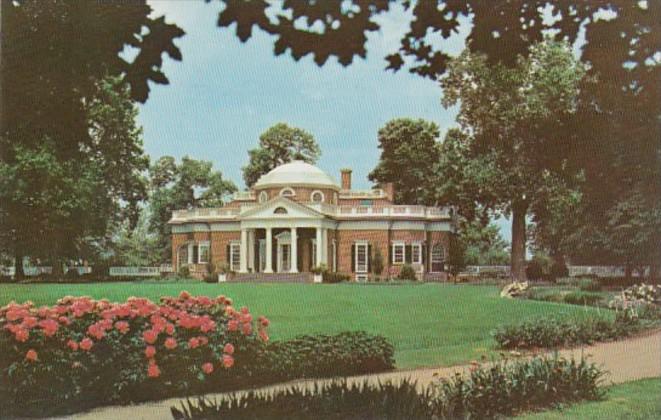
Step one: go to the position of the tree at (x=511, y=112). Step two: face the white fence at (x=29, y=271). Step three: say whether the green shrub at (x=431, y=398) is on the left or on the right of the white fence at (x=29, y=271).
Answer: left

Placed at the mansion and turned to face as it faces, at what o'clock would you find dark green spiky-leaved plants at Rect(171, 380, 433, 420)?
The dark green spiky-leaved plants is roughly at 12 o'clock from the mansion.

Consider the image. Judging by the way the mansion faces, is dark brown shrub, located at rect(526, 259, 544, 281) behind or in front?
in front

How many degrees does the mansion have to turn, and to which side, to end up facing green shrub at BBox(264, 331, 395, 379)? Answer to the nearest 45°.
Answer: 0° — it already faces it

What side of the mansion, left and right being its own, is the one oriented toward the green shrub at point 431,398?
front

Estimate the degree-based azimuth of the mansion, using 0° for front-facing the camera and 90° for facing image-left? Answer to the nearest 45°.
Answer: approximately 0°

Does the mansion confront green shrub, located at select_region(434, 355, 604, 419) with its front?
yes

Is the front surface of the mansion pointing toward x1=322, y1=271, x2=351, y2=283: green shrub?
yes

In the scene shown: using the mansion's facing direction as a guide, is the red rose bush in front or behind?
in front
